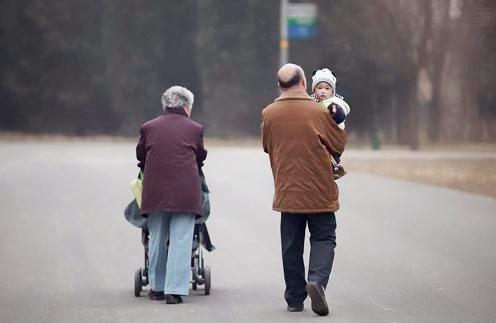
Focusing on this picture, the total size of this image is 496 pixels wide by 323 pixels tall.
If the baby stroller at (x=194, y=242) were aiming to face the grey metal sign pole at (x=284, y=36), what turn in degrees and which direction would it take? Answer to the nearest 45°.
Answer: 0° — it already faces it

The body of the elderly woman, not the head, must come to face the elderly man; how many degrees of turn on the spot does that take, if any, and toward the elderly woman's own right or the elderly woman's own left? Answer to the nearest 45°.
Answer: approximately 135° to the elderly woman's own right

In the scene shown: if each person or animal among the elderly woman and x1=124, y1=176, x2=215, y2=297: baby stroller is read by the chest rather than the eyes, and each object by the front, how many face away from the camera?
2

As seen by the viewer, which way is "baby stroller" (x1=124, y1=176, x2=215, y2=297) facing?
away from the camera

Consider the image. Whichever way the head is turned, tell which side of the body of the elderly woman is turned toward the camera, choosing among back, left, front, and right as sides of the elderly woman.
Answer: back

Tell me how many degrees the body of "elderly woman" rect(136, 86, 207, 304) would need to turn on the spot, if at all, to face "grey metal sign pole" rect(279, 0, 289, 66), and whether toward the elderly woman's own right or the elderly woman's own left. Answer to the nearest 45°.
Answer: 0° — they already face it

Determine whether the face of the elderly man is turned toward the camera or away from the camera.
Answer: away from the camera
